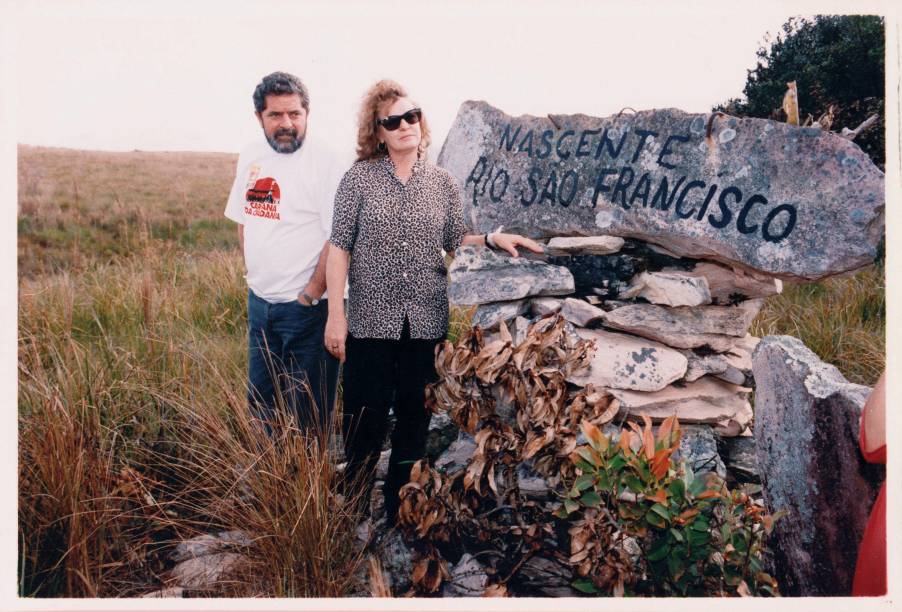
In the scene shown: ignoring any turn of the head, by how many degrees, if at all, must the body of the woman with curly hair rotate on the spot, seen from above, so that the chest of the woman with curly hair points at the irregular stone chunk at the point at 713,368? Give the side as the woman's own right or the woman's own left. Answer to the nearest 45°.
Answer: approximately 90° to the woman's own left

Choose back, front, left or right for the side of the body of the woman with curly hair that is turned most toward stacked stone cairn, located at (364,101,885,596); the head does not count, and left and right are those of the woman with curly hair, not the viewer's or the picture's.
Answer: left

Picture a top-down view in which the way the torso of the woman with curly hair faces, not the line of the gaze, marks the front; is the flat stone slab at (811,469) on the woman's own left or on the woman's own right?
on the woman's own left

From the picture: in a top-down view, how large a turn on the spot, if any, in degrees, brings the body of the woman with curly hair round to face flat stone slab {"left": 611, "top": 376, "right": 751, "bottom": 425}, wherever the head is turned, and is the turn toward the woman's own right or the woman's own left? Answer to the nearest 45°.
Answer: approximately 90° to the woman's own left

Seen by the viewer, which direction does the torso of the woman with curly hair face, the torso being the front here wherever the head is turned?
toward the camera

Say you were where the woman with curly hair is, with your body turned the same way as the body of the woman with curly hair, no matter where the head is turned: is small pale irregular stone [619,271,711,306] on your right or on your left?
on your left

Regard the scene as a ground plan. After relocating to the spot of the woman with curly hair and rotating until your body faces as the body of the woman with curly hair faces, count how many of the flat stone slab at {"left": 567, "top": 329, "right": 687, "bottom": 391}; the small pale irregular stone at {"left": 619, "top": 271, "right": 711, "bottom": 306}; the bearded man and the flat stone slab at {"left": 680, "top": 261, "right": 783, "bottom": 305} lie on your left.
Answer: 3

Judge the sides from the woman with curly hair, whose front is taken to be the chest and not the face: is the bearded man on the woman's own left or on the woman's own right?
on the woman's own right
